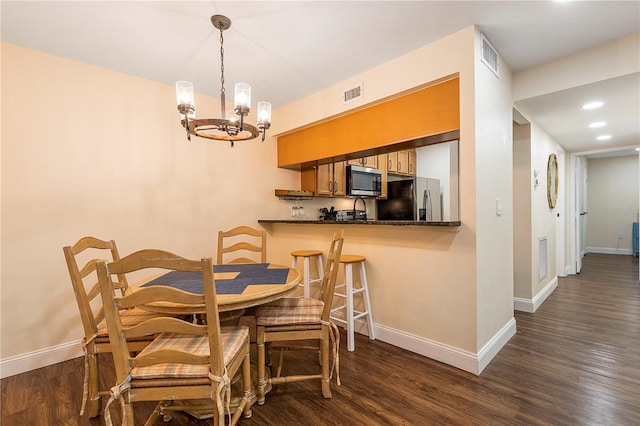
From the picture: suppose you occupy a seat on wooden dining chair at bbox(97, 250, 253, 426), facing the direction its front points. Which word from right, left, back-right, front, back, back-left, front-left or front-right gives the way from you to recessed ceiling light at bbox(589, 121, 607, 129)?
front-right

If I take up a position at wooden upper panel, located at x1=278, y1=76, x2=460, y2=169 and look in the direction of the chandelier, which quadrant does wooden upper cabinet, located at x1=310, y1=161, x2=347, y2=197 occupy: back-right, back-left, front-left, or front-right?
back-right

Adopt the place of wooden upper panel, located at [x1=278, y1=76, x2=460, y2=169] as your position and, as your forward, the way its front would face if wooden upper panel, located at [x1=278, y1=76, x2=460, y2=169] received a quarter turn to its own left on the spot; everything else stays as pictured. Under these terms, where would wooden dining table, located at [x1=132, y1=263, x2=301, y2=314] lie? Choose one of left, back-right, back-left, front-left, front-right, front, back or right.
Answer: right

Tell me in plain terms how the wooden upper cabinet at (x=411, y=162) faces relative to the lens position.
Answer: facing the viewer and to the left of the viewer

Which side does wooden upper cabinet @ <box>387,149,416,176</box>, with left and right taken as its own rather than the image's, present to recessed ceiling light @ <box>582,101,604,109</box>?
left

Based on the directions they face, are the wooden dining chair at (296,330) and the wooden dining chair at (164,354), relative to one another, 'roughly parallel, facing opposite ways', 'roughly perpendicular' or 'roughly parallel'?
roughly perpendicular

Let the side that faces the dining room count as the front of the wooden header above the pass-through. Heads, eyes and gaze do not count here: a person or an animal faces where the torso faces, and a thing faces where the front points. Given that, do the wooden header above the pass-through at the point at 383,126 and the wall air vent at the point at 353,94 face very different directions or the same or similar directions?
same or similar directions

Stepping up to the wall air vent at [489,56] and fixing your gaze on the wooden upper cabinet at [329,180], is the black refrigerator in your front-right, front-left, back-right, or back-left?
front-right

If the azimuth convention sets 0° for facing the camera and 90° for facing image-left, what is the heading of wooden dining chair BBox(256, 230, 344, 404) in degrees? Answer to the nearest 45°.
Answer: approximately 90°

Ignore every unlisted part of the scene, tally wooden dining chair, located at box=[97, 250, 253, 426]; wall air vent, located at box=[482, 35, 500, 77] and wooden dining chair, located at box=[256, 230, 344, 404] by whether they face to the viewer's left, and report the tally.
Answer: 1

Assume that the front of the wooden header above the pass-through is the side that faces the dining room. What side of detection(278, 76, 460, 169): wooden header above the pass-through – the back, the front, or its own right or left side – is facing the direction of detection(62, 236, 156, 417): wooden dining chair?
front

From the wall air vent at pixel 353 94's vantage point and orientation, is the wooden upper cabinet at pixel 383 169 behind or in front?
behind

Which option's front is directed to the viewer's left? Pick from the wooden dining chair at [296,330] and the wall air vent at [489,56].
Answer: the wooden dining chair

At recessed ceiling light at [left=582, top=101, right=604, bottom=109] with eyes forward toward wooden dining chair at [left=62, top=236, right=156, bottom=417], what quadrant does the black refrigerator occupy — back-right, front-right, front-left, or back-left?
front-right

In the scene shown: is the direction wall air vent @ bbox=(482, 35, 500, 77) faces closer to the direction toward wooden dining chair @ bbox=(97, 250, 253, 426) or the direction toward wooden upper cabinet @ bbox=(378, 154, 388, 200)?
the wooden dining chair
